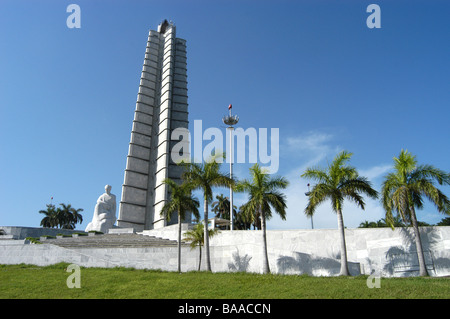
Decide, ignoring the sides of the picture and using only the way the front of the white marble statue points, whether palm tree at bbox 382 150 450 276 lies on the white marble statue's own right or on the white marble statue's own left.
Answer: on the white marble statue's own left

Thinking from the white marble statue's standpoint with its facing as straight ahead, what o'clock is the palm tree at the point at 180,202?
The palm tree is roughly at 10 o'clock from the white marble statue.

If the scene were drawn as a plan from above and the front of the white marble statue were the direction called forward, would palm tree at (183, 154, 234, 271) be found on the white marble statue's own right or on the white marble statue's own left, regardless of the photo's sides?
on the white marble statue's own left

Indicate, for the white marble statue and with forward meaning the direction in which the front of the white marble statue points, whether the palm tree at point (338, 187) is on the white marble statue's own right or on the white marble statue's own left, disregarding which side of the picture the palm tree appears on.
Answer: on the white marble statue's own left

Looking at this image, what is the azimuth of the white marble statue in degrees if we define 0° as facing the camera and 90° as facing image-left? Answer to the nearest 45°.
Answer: approximately 45°

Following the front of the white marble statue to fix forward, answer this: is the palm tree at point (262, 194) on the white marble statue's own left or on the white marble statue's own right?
on the white marble statue's own left
